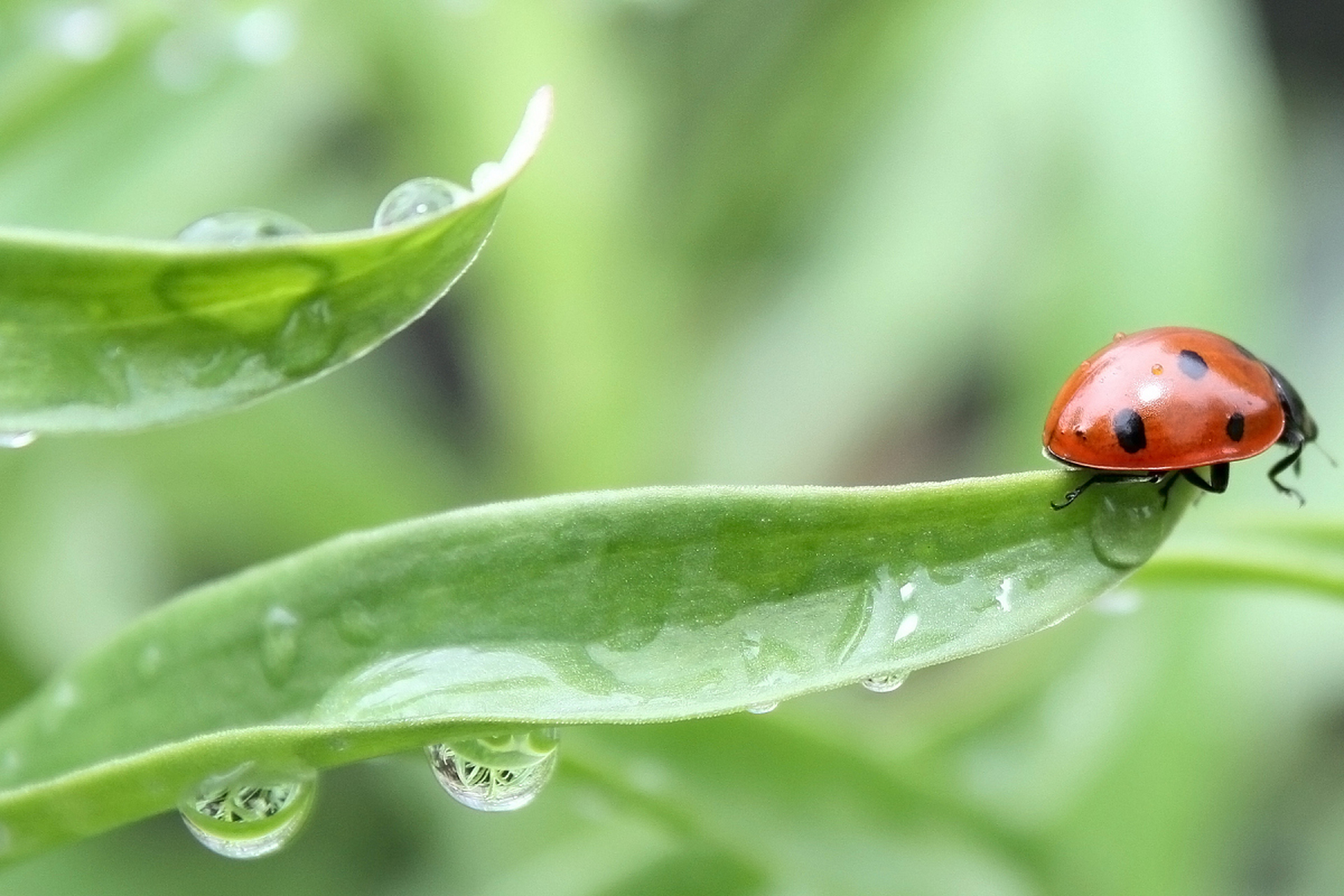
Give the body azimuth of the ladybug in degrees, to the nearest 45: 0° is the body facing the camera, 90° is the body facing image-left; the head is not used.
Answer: approximately 270°
